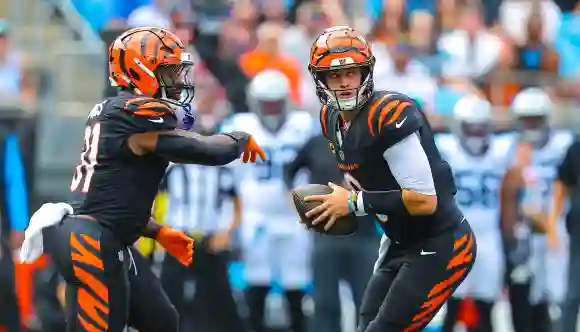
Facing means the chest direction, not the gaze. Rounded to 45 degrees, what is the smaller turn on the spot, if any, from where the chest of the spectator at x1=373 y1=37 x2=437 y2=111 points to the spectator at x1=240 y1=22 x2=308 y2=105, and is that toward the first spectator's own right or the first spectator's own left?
approximately 90° to the first spectator's own right

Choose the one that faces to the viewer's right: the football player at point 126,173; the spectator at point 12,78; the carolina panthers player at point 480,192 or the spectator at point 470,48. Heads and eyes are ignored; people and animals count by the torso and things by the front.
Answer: the football player

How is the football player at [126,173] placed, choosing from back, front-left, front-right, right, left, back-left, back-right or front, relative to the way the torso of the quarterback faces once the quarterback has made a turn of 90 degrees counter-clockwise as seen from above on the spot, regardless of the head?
back-right

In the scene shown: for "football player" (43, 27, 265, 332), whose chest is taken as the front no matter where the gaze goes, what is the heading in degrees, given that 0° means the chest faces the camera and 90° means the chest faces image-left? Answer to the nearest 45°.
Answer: approximately 270°

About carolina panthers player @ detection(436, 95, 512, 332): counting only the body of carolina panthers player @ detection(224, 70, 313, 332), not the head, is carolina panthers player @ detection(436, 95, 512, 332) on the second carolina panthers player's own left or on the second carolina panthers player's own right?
on the second carolina panthers player's own left

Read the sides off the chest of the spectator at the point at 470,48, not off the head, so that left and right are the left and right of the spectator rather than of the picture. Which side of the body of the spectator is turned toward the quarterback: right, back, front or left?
front

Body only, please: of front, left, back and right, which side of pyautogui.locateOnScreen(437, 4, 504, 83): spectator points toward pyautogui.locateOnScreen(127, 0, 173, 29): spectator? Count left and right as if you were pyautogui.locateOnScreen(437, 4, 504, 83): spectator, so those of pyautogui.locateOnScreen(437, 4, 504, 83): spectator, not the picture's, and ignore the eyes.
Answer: right

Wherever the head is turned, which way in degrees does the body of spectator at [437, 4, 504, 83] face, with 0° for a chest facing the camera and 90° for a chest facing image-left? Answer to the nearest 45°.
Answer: approximately 0°

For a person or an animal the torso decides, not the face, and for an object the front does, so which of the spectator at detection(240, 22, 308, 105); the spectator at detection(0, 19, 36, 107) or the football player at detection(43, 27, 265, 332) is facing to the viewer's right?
the football player

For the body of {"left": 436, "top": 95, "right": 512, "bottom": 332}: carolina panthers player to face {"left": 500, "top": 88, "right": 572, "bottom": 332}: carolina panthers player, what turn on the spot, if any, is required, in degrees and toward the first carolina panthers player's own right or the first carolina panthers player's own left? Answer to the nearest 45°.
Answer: approximately 90° to the first carolina panthers player's own left
